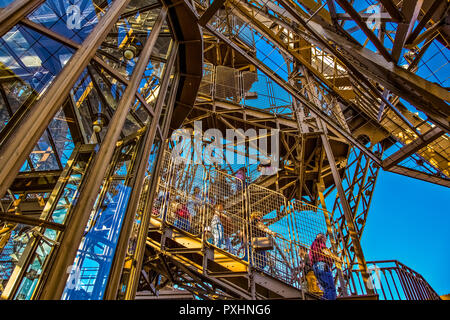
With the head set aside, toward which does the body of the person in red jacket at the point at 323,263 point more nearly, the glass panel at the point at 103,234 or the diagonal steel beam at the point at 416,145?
the diagonal steel beam
